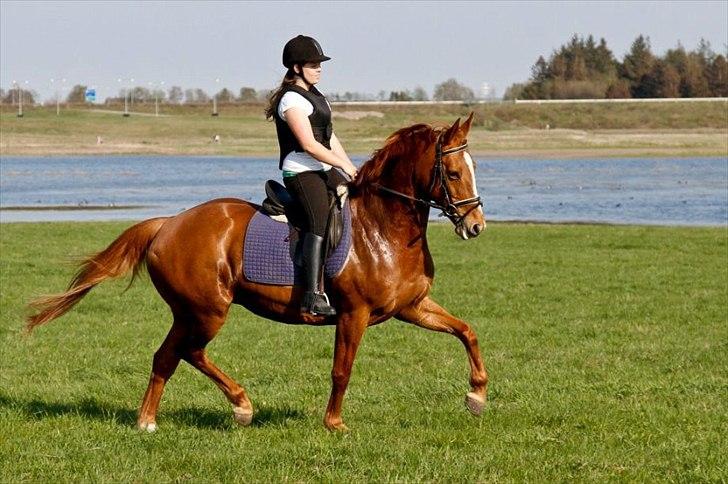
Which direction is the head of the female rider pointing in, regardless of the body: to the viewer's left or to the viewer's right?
to the viewer's right

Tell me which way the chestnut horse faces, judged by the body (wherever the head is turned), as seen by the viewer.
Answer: to the viewer's right

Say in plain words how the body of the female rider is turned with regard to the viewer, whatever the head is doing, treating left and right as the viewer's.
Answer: facing to the right of the viewer
